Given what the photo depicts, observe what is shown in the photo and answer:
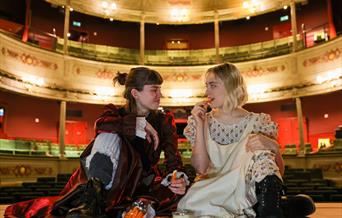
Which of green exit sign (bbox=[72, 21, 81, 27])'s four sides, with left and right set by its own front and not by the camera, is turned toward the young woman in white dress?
front

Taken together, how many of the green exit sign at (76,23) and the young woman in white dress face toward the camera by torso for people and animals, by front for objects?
2

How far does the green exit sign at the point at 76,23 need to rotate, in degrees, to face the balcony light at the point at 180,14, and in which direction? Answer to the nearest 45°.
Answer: approximately 45° to its left

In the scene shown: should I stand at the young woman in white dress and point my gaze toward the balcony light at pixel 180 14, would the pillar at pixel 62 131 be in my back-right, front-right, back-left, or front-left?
front-left

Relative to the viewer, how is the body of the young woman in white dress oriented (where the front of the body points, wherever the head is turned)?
toward the camera

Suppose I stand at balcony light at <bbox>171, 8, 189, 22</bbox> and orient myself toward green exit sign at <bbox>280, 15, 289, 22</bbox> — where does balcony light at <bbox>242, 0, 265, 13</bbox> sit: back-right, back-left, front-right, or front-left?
front-right

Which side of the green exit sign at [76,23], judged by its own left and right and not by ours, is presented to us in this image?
front

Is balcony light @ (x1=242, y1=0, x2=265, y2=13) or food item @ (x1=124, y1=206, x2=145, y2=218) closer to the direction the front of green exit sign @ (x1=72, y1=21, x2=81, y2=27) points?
the food item

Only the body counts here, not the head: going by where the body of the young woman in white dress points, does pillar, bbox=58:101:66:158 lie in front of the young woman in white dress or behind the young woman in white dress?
behind

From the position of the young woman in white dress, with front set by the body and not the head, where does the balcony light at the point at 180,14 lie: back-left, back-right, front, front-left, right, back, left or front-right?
back

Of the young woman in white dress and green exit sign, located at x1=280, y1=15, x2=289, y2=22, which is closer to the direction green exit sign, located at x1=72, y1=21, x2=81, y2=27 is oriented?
the young woman in white dress

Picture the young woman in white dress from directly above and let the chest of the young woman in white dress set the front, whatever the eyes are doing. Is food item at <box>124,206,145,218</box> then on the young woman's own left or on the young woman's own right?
on the young woman's own right
